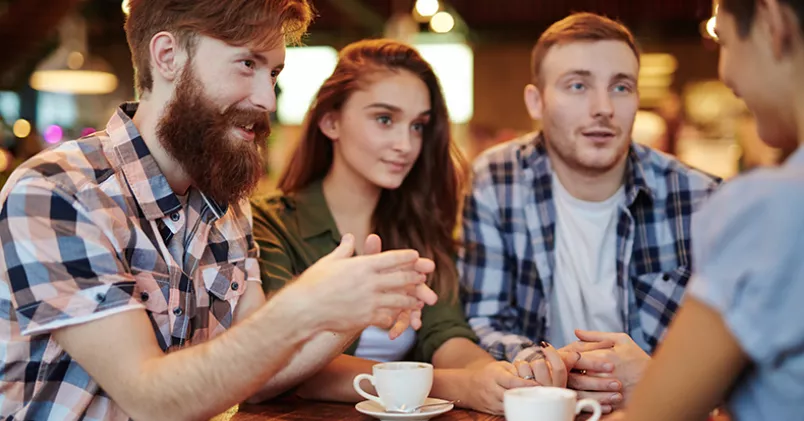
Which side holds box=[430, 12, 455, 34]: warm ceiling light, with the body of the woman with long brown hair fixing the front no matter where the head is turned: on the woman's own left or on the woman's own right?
on the woman's own left

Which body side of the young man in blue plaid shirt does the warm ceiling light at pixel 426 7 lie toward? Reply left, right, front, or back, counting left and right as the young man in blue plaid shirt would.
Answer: back

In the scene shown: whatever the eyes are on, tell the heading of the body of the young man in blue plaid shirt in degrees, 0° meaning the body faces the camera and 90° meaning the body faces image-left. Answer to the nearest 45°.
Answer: approximately 0°

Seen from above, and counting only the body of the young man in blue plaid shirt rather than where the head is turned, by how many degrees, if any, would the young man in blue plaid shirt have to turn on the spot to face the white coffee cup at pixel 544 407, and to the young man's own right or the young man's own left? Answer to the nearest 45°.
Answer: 0° — they already face it

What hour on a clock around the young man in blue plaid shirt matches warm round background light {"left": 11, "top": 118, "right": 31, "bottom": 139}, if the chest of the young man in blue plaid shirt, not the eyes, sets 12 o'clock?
The warm round background light is roughly at 4 o'clock from the young man in blue plaid shirt.

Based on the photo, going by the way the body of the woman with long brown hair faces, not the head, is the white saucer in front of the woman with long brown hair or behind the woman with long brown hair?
in front

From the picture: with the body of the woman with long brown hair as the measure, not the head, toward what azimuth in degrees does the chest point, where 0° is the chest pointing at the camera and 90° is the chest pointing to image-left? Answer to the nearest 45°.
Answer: approximately 315°

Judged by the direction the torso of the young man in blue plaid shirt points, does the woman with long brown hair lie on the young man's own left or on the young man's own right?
on the young man's own right

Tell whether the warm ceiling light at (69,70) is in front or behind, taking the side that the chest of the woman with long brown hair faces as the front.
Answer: behind

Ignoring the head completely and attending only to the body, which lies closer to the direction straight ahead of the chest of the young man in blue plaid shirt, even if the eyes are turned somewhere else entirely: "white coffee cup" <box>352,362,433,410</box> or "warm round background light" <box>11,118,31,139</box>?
the white coffee cup

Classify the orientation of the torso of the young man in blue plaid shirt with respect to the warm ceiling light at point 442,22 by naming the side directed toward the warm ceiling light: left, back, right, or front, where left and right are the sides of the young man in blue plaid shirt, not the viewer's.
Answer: back

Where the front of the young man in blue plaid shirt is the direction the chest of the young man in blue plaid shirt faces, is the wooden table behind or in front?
in front
